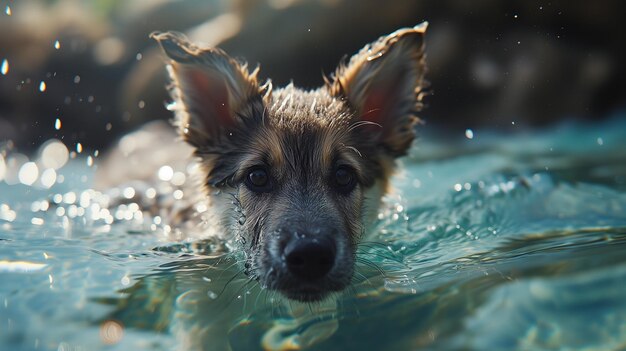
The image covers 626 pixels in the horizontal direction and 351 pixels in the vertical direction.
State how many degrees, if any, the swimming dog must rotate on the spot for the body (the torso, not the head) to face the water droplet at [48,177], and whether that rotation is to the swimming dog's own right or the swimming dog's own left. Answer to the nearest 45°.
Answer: approximately 135° to the swimming dog's own right

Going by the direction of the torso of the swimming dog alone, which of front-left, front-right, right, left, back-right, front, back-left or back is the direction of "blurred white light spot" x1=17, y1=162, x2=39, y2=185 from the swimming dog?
back-right

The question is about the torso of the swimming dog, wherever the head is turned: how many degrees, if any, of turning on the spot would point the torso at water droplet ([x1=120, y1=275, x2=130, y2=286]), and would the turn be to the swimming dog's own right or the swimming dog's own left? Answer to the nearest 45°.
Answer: approximately 45° to the swimming dog's own right

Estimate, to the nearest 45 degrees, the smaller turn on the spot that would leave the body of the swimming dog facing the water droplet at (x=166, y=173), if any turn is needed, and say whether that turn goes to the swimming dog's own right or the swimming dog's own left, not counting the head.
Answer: approximately 135° to the swimming dog's own right

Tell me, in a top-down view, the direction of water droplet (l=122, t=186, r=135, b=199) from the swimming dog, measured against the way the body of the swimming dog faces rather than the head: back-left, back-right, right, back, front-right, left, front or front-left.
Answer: back-right

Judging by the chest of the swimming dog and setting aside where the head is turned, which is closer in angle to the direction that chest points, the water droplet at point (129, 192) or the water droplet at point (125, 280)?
the water droplet at point (125, 280)

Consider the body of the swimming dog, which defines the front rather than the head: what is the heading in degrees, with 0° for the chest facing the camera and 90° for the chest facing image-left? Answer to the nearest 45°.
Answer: approximately 0°
